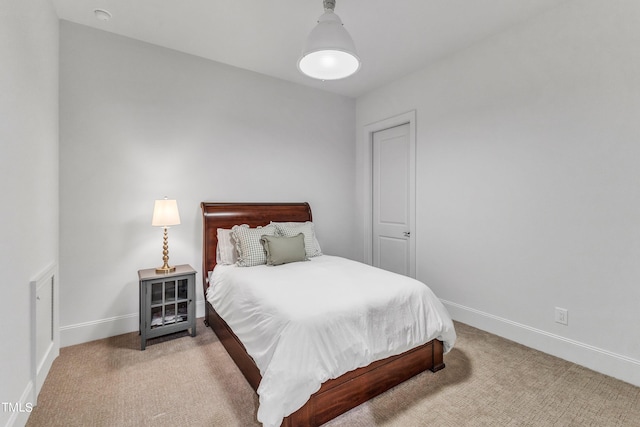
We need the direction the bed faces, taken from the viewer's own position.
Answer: facing the viewer and to the right of the viewer

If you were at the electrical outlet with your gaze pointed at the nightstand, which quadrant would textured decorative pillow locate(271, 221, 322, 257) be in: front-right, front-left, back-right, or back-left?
front-right

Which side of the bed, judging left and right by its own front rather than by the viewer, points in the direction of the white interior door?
left
